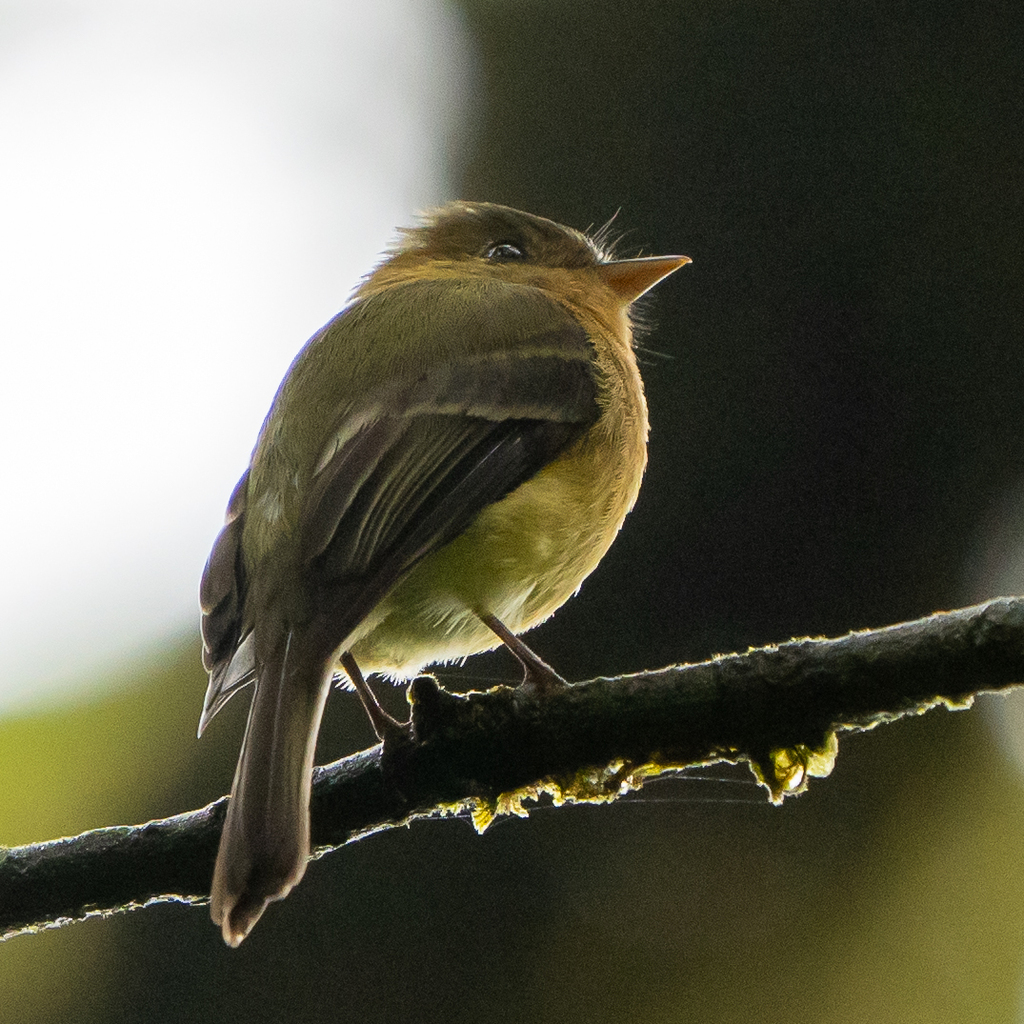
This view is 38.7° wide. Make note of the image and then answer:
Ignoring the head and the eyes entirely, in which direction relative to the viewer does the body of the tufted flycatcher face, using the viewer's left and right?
facing away from the viewer and to the right of the viewer
